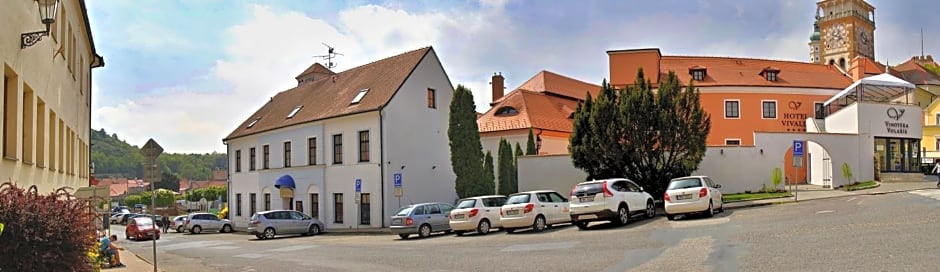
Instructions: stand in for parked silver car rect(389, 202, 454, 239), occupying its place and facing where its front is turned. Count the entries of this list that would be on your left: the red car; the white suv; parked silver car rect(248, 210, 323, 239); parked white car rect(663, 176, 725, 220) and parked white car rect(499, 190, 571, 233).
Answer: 2

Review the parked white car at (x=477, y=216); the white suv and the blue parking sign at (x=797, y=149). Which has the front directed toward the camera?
the blue parking sign

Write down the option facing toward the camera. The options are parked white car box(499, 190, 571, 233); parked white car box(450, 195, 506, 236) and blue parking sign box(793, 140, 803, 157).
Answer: the blue parking sign

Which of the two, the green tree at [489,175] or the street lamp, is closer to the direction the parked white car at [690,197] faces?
the green tree

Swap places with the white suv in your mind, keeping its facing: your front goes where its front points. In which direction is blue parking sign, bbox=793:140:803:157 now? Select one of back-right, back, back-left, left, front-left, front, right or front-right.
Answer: front

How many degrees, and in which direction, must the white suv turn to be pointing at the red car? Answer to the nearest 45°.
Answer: approximately 90° to its left

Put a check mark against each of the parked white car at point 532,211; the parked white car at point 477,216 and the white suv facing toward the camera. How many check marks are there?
0

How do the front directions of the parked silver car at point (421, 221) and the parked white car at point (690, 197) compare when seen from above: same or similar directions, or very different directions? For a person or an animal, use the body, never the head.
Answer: same or similar directions

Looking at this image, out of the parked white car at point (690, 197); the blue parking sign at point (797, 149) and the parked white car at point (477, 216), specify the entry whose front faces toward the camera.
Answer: the blue parking sign

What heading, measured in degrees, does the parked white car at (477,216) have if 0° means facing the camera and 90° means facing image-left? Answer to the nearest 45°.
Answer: approximately 225°

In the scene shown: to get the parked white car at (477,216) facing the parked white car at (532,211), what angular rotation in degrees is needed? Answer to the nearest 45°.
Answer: approximately 90° to its right

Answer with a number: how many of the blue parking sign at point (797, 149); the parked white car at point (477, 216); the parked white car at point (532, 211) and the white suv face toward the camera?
1

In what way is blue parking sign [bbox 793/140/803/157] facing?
toward the camera

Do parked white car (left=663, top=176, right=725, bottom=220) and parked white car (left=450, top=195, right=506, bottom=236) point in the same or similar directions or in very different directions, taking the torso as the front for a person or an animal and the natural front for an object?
same or similar directions

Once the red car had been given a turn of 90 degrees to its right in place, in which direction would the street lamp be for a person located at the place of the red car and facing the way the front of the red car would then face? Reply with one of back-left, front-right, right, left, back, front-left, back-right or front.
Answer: front-left

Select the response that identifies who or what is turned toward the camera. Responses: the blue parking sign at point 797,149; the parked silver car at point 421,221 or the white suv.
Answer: the blue parking sign
